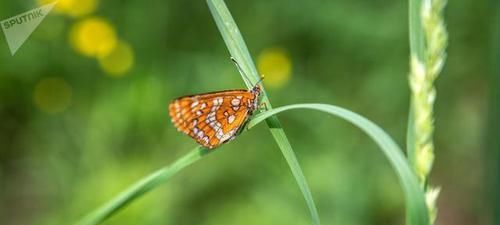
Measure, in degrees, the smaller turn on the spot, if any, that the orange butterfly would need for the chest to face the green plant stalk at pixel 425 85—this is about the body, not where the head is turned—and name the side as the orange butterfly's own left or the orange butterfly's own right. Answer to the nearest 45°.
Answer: approximately 45° to the orange butterfly's own right

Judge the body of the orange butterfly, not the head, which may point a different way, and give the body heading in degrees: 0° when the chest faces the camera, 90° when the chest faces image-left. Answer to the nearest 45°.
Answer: approximately 270°
